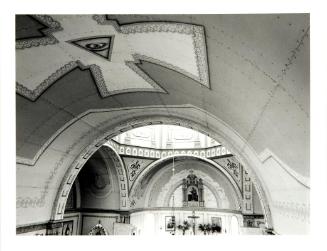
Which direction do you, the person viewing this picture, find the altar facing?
facing the viewer

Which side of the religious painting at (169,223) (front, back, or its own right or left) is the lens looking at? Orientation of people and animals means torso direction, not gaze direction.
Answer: front
